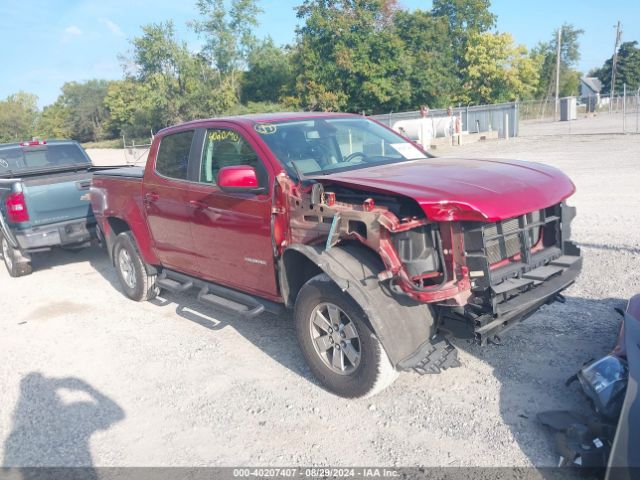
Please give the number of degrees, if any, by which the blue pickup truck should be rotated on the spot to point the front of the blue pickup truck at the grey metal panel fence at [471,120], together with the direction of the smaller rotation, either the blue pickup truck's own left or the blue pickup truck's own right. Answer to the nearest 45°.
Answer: approximately 90° to the blue pickup truck's own right

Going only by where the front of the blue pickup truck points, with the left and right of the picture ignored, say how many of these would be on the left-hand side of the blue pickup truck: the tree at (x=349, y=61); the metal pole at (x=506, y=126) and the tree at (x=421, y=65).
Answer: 0

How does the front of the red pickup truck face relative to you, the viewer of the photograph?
facing the viewer and to the right of the viewer

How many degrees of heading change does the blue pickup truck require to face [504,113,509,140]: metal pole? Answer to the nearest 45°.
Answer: approximately 90° to its right

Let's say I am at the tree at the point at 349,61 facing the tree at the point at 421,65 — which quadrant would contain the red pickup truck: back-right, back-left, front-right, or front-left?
back-right

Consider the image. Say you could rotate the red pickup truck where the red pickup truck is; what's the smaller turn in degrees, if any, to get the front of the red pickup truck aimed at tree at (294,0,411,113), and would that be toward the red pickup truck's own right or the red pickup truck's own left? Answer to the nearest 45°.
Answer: approximately 135° to the red pickup truck's own left

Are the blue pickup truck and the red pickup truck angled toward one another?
no

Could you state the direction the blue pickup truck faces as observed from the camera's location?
facing away from the viewer and to the left of the viewer

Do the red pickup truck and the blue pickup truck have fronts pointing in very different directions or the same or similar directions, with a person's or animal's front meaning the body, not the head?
very different directions

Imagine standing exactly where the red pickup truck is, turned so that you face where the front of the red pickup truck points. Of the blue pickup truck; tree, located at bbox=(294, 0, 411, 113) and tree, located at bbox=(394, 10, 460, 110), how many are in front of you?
0

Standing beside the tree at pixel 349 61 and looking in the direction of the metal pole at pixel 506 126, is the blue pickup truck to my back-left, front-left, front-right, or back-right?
front-right

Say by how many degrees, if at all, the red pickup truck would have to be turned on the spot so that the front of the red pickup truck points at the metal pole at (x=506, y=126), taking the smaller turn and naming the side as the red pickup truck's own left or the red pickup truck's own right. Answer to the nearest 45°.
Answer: approximately 135° to the red pickup truck's own left

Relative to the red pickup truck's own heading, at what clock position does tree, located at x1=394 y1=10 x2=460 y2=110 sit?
The tree is roughly at 8 o'clock from the red pickup truck.

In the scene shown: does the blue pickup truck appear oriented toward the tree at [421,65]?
no

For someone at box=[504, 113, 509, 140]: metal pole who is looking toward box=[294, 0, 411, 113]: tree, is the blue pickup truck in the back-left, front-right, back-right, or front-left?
back-left

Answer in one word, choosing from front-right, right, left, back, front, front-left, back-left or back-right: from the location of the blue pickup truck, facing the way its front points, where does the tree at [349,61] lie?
right

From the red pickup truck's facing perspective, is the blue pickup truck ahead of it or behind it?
behind
